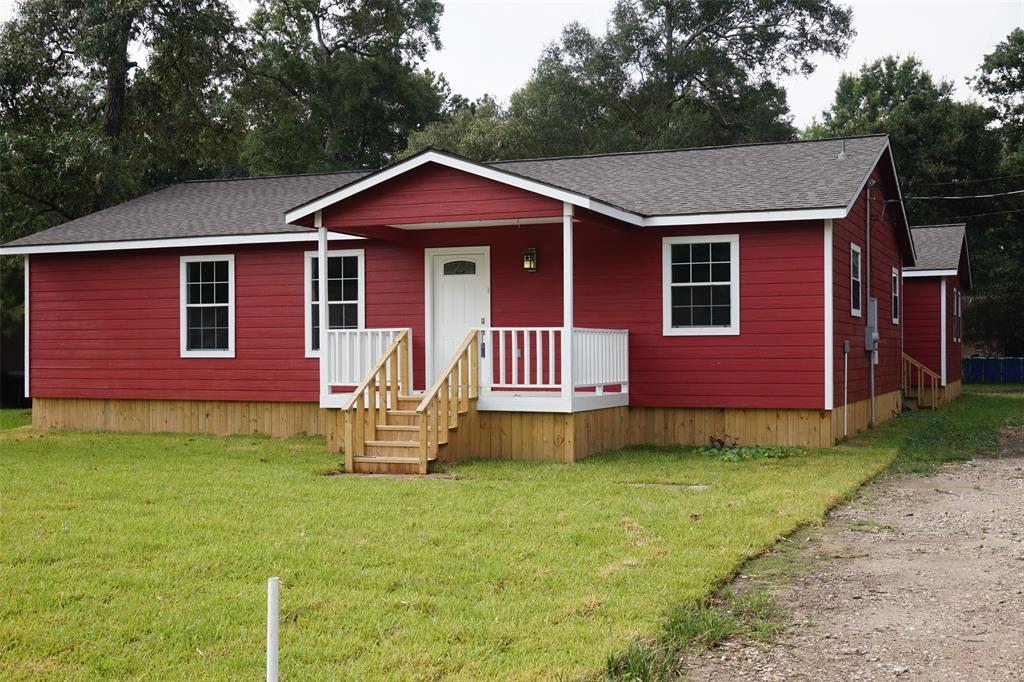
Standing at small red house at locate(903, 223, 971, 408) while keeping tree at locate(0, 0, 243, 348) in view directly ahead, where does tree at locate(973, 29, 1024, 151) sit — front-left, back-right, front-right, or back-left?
back-right

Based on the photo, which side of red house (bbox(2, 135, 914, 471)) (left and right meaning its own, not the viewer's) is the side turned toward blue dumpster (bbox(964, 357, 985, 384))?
back

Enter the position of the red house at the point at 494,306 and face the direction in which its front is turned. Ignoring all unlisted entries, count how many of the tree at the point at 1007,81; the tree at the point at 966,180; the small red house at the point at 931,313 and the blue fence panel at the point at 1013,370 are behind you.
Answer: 4

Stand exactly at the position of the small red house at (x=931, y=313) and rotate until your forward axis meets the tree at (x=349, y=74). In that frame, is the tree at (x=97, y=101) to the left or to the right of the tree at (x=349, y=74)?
left

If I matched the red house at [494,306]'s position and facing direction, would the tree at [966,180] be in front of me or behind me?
behind

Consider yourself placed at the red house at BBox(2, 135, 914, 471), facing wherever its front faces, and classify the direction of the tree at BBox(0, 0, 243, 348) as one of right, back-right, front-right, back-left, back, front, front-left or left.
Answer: right

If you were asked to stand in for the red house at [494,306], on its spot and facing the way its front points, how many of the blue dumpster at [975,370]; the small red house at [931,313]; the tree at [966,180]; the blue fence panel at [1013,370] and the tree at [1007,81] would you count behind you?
5

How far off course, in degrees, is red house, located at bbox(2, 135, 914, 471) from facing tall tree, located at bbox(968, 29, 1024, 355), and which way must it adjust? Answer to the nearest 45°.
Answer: approximately 180°

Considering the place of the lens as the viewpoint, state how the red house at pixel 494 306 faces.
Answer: facing the viewer and to the left of the viewer

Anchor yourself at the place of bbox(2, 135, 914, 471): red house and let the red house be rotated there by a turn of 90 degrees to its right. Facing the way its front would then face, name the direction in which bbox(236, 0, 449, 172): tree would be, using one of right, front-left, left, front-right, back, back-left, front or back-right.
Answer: front-right

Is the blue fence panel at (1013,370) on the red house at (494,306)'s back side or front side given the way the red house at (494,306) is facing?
on the back side

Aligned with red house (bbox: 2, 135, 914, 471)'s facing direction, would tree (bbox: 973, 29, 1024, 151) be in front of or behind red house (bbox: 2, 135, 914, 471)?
behind
